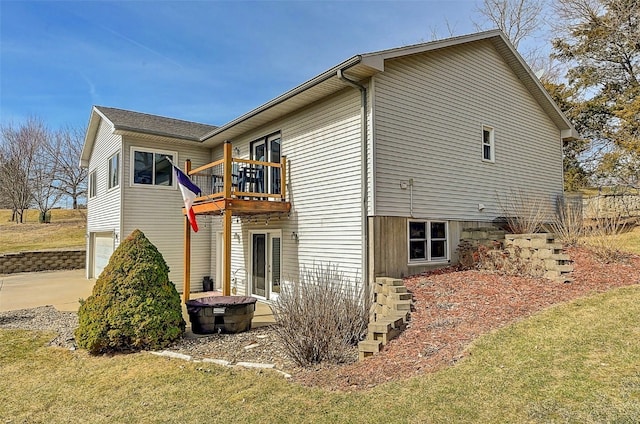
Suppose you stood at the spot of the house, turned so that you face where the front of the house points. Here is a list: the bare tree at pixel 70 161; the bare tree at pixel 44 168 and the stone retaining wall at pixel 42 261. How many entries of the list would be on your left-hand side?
0

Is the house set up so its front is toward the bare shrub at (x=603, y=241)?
no

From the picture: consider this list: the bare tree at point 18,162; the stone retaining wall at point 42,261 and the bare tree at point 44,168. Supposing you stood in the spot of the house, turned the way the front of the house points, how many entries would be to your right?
3

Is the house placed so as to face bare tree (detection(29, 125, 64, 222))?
no

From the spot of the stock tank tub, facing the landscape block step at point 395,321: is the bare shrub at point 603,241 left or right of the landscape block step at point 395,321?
left

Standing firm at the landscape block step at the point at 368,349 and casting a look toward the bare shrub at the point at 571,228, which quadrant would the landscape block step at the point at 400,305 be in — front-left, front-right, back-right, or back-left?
front-left

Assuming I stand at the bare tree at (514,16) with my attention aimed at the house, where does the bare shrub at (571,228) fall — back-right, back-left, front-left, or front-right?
front-left

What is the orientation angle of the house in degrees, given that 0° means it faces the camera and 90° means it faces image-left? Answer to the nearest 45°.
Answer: approximately 45°

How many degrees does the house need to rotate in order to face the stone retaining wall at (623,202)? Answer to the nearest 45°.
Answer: approximately 180°

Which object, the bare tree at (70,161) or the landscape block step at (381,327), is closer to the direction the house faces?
the landscape block step
